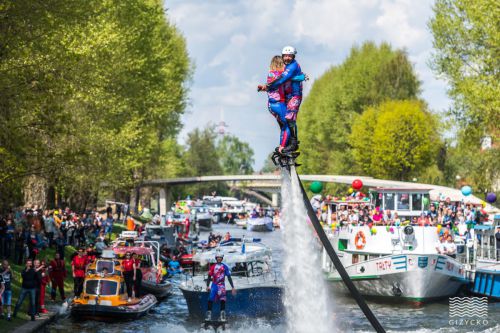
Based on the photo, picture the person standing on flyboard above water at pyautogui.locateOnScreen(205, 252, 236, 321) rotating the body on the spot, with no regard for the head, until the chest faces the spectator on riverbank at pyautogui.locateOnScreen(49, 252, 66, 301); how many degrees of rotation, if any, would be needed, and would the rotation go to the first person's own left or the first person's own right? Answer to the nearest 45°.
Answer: approximately 135° to the first person's own right

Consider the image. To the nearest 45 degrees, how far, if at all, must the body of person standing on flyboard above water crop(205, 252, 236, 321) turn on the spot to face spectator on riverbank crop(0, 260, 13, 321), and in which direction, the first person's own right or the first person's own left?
approximately 90° to the first person's own right

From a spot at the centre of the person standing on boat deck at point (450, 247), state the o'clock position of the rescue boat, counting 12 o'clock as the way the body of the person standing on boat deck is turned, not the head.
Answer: The rescue boat is roughly at 12 o'clock from the person standing on boat deck.

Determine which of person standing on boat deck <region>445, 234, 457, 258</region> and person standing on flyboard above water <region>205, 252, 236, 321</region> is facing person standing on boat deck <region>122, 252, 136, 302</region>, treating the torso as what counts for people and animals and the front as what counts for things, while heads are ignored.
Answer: person standing on boat deck <region>445, 234, 457, 258</region>
